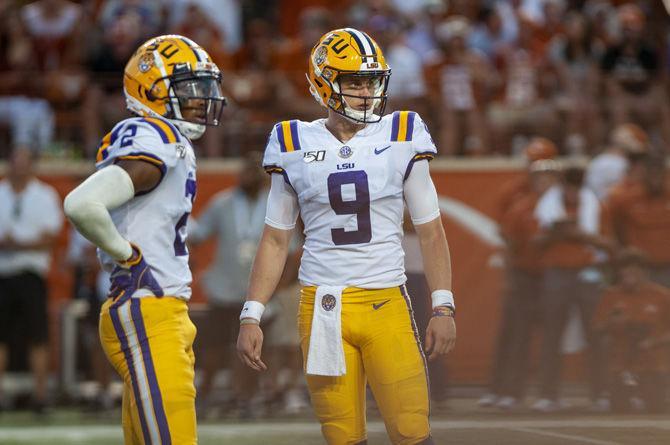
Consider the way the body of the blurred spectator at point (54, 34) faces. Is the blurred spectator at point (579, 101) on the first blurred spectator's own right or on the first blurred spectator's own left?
on the first blurred spectator's own left

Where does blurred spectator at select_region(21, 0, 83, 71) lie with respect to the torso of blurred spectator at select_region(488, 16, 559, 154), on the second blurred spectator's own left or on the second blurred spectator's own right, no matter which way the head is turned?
on the second blurred spectator's own right

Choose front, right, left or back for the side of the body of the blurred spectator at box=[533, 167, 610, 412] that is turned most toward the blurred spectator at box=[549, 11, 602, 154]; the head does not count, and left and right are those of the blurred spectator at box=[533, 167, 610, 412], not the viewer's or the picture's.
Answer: back

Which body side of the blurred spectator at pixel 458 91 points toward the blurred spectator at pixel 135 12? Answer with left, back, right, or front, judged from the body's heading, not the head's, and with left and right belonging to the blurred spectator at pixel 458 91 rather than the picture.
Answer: right

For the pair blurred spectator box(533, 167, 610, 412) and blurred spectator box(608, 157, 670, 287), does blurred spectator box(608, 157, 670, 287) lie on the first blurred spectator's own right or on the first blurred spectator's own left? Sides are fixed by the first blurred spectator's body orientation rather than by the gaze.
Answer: on the first blurred spectator's own left

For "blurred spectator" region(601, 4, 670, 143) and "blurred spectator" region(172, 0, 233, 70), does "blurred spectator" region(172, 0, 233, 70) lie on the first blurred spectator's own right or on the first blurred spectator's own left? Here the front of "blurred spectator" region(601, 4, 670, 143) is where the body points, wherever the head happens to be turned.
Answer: on the first blurred spectator's own right

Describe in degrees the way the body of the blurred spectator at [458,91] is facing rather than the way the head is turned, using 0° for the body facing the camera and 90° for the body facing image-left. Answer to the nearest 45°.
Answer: approximately 0°
